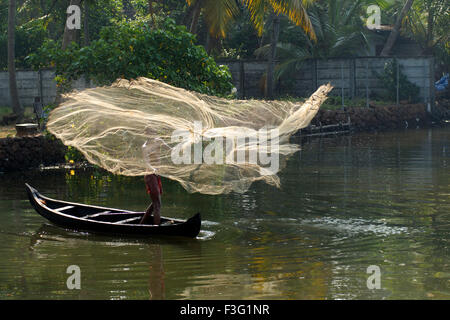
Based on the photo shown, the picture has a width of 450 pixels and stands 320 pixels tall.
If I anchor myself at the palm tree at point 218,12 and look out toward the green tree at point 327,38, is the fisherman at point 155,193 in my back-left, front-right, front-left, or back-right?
back-right

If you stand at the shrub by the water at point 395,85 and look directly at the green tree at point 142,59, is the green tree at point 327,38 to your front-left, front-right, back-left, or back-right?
front-right

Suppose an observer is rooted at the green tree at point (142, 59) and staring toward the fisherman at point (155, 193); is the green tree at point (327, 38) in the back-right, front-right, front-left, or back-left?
back-left

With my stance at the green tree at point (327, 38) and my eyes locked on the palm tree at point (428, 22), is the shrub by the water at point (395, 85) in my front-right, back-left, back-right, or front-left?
front-right
